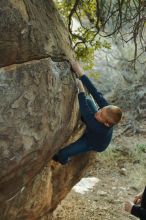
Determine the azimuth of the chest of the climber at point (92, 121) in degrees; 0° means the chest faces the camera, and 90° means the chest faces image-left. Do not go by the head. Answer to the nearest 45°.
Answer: approximately 90°
